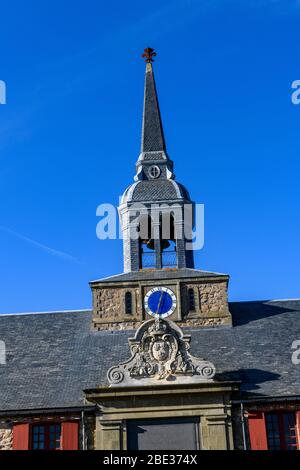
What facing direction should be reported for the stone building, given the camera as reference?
facing the viewer
